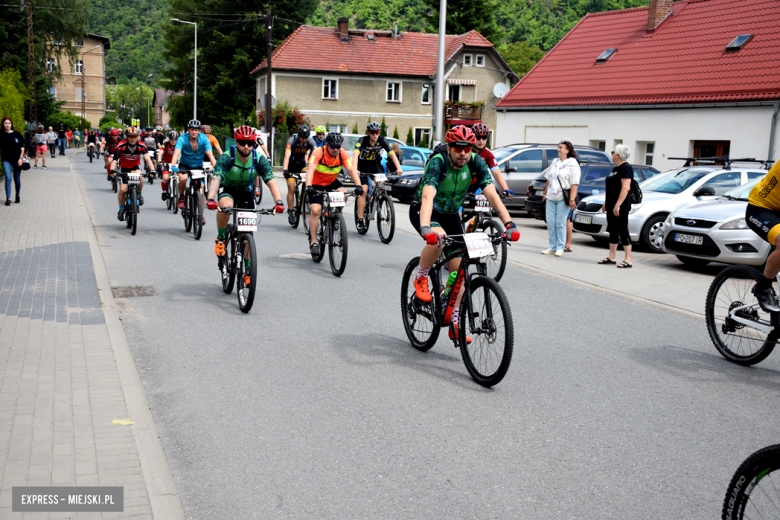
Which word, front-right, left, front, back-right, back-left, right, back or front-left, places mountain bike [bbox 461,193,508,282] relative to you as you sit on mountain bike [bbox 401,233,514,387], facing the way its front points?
back-left

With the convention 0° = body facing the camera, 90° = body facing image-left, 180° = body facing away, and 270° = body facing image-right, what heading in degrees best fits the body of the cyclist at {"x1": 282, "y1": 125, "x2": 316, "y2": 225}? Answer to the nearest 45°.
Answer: approximately 0°

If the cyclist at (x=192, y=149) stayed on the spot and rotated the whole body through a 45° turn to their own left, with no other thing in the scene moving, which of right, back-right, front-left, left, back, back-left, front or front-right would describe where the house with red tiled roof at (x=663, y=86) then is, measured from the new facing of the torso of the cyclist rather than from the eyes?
left
